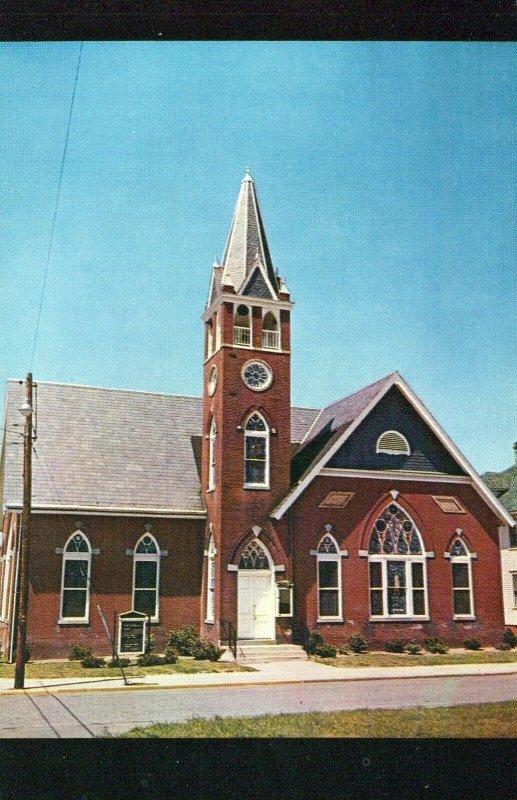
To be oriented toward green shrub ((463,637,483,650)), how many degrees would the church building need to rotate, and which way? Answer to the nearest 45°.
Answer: approximately 90° to its left

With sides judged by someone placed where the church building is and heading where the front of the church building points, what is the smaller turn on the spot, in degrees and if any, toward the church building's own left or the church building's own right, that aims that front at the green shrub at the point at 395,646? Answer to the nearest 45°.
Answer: approximately 90° to the church building's own left

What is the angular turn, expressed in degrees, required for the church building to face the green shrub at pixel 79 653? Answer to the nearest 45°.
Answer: approximately 90° to its right

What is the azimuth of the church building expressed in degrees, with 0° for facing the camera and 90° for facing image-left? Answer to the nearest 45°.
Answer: approximately 0°
